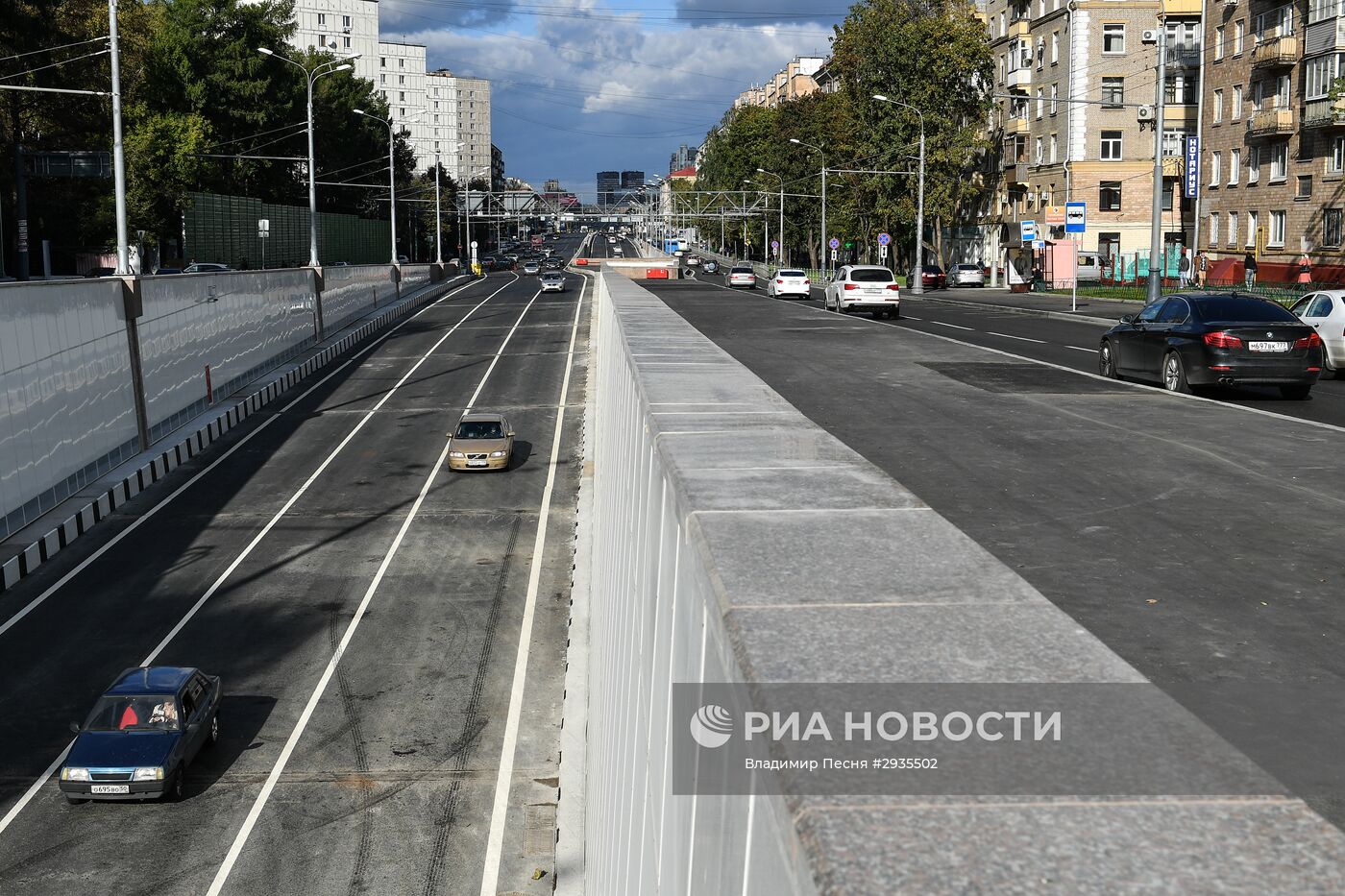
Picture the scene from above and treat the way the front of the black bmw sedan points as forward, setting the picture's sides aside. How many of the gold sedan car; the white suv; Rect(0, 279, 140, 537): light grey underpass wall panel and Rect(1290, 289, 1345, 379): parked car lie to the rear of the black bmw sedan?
0

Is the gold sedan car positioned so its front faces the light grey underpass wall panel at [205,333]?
no

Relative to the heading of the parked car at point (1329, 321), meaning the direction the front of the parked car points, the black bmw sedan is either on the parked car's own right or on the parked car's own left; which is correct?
on the parked car's own left

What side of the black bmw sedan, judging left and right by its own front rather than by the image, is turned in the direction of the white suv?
front

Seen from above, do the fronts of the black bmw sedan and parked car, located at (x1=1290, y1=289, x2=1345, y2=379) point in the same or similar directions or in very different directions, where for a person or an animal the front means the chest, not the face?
same or similar directions

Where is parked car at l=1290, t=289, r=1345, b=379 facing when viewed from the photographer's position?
facing away from the viewer and to the left of the viewer

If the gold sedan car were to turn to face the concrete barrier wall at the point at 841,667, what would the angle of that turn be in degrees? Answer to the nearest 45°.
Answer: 0° — it already faces it

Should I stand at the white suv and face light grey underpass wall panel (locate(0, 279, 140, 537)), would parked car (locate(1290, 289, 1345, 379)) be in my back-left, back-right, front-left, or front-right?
front-left

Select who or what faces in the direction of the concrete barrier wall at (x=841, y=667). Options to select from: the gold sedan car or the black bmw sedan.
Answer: the gold sedan car

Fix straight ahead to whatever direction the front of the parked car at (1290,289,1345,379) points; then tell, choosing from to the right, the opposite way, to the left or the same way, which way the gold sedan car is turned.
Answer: the opposite way

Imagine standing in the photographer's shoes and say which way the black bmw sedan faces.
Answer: facing away from the viewer and to the left of the viewer

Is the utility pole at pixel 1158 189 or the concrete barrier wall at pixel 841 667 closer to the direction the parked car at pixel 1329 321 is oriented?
the utility pole

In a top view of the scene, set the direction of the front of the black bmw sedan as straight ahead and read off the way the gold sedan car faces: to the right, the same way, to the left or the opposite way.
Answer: the opposite way

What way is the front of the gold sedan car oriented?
toward the camera

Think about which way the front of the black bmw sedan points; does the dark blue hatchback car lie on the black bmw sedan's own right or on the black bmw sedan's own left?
on the black bmw sedan's own left

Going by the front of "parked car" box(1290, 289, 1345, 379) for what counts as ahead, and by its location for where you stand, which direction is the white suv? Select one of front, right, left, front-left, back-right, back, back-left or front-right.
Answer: front

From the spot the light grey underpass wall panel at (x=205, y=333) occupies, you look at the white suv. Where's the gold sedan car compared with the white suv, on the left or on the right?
right
